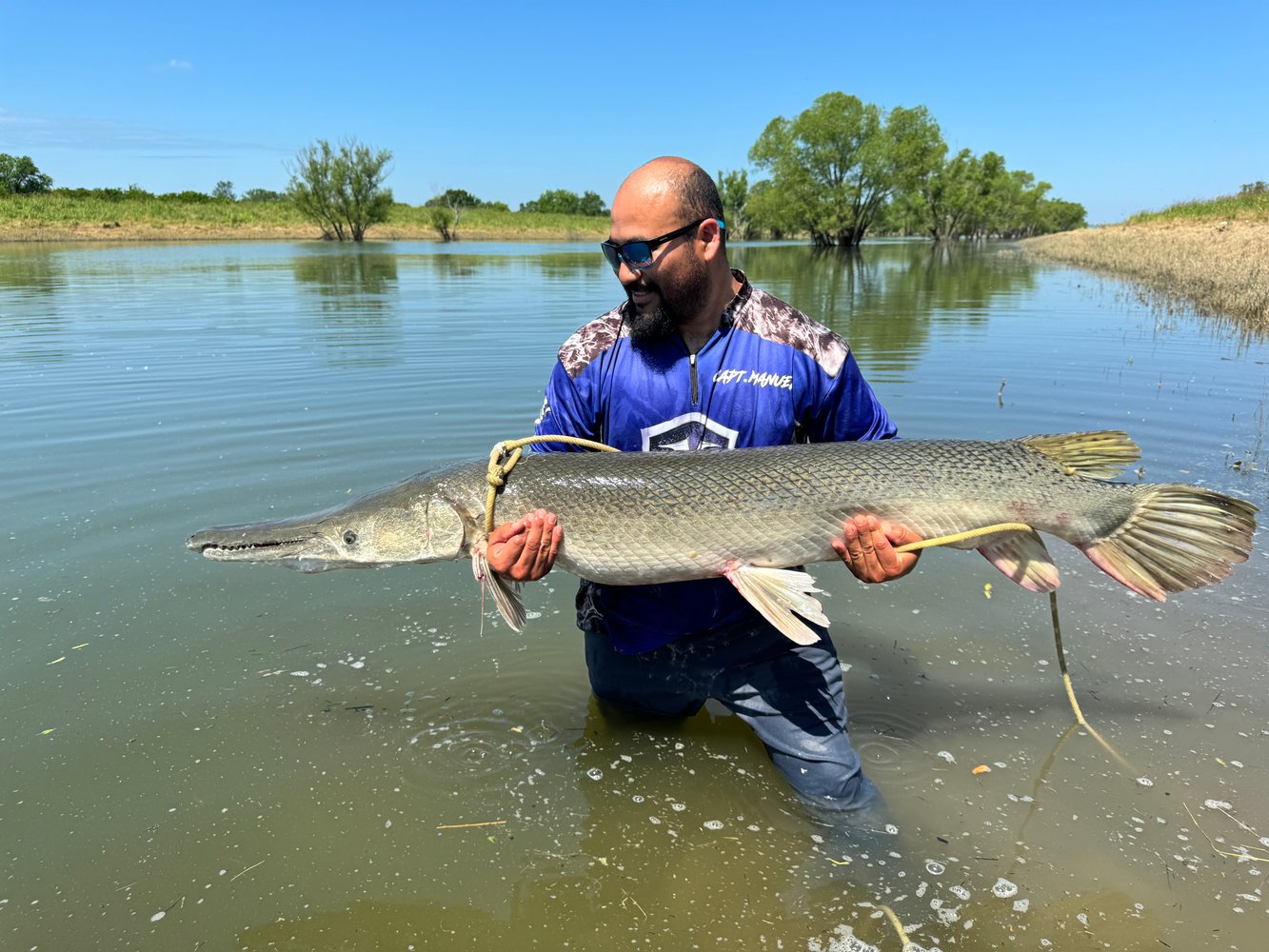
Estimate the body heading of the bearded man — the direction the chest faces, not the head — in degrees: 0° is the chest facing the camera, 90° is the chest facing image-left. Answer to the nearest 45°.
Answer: approximately 0°

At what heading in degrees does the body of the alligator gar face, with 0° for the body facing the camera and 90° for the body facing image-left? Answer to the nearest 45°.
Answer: approximately 90°
